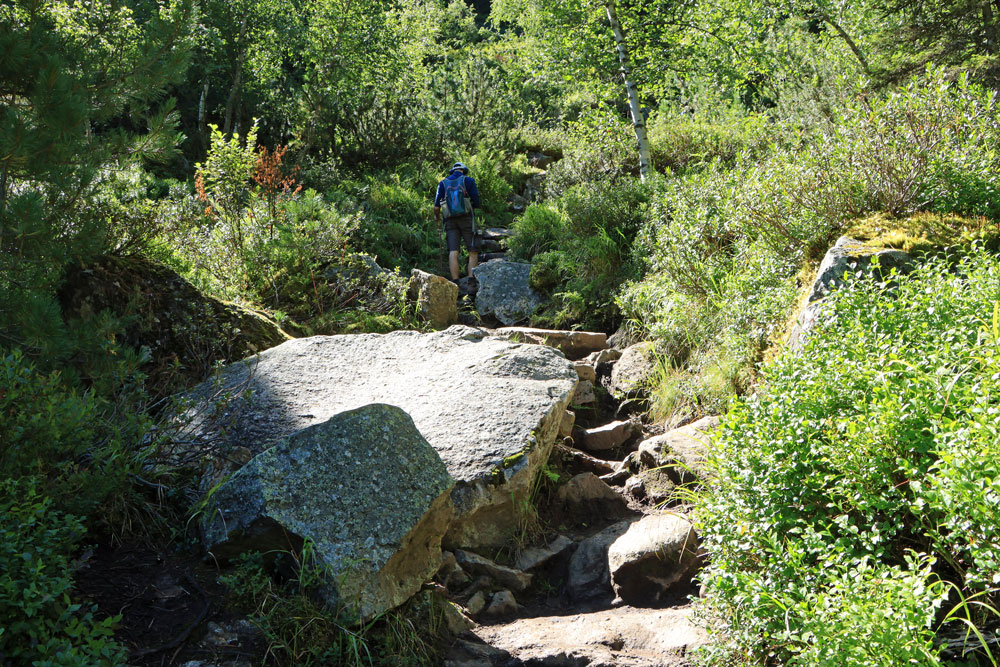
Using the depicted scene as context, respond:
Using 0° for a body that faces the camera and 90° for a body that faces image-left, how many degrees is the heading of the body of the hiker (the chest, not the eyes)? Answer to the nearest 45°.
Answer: approximately 180°

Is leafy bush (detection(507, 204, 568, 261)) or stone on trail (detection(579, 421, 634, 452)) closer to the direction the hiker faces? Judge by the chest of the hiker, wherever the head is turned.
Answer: the leafy bush

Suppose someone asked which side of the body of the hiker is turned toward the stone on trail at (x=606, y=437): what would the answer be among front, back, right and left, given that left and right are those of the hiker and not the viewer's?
back

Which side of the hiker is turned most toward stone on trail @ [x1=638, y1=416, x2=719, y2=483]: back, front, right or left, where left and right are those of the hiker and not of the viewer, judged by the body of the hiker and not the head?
back

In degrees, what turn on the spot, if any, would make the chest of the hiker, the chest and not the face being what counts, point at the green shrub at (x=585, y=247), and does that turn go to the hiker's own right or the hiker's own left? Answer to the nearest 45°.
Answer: approximately 135° to the hiker's own right

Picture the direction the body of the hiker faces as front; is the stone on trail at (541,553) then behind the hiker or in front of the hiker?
behind

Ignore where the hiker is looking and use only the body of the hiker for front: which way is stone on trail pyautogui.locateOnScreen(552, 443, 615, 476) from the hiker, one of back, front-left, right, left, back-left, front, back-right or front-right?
back

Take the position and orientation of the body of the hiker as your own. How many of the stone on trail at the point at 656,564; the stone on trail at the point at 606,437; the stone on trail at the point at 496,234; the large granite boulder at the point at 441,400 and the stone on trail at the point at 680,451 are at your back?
4

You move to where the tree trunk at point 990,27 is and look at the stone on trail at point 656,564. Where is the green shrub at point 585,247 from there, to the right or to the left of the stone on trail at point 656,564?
right

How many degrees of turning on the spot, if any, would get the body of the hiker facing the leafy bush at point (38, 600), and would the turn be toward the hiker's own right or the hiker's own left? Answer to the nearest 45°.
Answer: approximately 180°

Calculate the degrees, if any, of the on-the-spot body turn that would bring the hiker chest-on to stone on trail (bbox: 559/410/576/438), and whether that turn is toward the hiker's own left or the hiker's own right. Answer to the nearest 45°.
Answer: approximately 180°

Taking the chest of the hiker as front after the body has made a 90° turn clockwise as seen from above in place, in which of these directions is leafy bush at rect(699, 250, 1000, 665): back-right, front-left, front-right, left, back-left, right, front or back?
right
